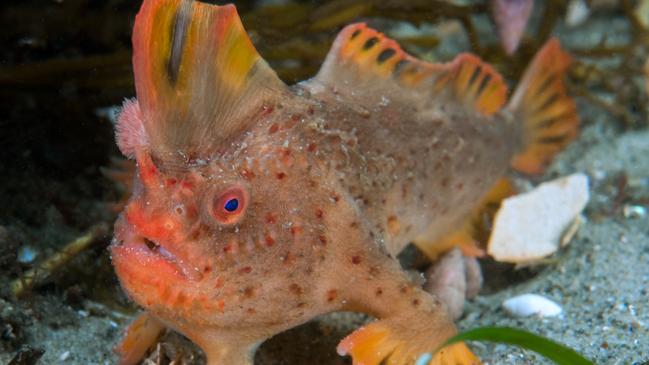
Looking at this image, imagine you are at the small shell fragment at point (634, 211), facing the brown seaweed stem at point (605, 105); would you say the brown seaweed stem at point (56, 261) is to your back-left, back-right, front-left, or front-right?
back-left

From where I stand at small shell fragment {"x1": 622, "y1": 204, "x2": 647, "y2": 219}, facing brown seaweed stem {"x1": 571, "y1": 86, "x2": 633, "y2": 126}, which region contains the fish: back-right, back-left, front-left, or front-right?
back-left

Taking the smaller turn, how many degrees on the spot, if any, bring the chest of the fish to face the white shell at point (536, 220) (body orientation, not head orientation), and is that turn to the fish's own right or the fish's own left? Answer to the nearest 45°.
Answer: approximately 180°

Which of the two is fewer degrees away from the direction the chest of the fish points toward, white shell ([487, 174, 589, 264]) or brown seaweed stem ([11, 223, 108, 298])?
the brown seaweed stem

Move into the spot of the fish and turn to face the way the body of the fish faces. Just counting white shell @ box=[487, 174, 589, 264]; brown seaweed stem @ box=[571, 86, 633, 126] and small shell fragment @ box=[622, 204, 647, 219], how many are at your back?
3

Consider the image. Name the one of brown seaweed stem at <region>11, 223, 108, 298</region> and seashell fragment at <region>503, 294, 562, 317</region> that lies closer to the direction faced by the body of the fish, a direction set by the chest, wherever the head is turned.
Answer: the brown seaweed stem

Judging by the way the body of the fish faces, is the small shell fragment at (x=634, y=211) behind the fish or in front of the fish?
behind

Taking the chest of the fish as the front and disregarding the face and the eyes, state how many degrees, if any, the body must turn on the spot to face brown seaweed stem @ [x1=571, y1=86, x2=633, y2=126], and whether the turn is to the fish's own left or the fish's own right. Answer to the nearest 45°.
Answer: approximately 180°

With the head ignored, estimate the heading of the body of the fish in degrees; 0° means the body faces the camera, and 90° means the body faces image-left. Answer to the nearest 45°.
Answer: approximately 45°
